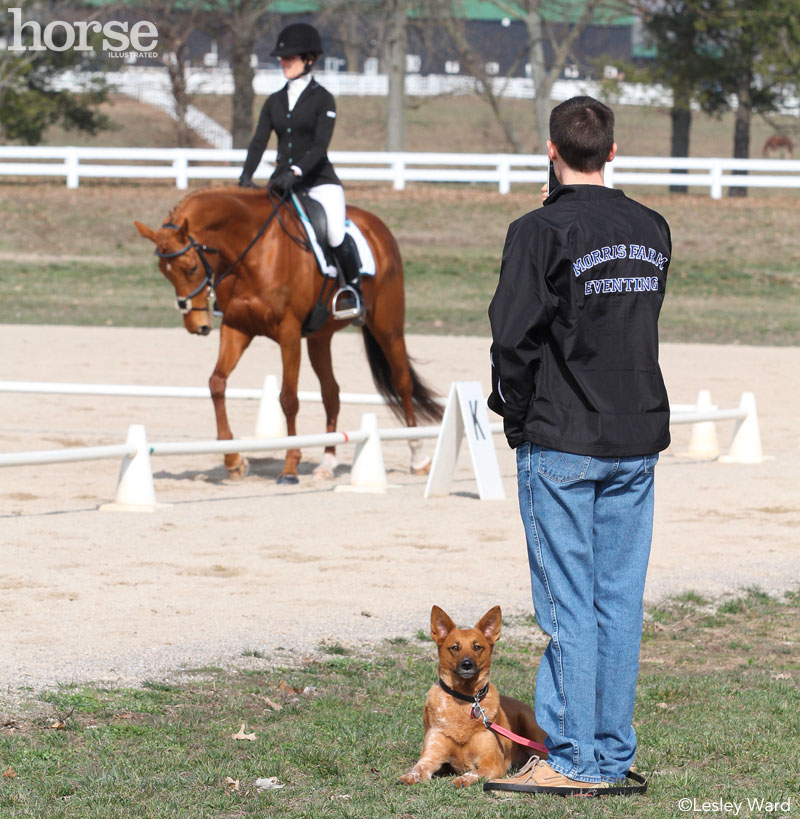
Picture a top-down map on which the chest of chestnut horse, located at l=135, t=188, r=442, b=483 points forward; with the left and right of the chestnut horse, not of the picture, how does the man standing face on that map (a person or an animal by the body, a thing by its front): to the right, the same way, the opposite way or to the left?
to the right

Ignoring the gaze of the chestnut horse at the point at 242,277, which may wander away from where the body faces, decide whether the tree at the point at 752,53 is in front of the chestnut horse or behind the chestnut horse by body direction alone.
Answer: behind

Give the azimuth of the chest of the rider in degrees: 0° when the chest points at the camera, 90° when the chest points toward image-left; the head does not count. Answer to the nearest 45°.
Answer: approximately 45°

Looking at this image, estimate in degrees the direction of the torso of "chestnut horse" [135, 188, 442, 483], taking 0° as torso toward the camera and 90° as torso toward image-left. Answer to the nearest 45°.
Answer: approximately 45°

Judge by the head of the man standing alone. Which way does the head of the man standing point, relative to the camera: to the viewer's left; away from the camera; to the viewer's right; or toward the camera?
away from the camera

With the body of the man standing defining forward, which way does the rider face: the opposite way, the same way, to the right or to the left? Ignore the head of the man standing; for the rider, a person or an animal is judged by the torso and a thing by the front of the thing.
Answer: to the left

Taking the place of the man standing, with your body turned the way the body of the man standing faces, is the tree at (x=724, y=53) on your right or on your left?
on your right

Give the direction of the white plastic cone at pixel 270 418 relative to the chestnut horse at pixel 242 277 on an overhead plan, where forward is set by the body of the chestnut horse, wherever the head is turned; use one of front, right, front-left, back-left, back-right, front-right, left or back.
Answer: back-right

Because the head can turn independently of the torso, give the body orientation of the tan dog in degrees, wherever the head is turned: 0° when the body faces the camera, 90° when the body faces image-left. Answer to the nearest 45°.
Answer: approximately 45°

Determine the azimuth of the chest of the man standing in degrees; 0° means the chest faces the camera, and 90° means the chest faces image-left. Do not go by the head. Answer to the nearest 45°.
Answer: approximately 135°

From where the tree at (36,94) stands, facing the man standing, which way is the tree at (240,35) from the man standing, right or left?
left

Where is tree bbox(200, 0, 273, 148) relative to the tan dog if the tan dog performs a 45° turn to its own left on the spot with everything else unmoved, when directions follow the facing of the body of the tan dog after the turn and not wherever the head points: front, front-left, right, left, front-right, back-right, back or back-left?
back

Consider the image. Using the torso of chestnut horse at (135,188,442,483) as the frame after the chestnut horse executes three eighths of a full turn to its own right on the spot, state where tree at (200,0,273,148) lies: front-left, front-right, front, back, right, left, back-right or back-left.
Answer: front

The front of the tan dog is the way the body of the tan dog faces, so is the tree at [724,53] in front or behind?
behind

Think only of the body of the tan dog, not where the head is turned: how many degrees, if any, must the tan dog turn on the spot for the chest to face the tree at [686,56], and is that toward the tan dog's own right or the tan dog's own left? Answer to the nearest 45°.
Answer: approximately 135° to the tan dog's own right
